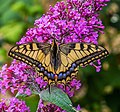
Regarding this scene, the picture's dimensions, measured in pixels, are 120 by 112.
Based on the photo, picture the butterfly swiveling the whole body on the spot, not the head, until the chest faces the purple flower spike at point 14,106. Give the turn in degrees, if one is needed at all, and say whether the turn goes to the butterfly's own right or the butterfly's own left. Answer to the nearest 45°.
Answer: approximately 90° to the butterfly's own left

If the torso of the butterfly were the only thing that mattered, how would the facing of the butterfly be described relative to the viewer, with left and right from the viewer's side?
facing away from the viewer
